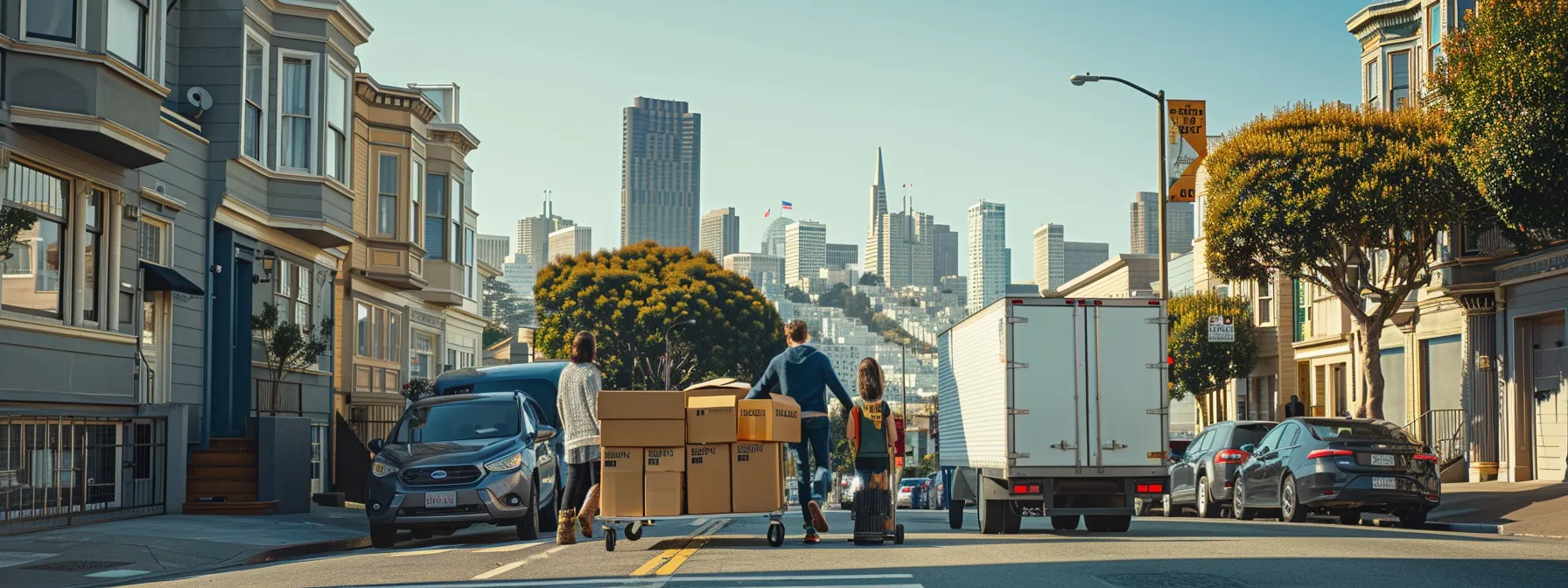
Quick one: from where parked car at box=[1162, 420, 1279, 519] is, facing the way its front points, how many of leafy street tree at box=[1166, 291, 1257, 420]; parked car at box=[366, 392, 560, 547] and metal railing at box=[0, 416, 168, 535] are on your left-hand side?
2

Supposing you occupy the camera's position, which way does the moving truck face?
facing away from the viewer

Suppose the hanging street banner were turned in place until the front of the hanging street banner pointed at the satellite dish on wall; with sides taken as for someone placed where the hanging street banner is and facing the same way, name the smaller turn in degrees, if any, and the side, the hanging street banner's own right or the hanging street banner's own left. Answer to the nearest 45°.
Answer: approximately 45° to the hanging street banner's own right

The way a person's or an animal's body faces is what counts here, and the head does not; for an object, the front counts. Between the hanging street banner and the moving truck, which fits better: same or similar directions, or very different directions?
very different directions

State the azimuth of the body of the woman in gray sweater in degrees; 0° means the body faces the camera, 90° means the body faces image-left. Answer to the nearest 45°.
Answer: approximately 180°

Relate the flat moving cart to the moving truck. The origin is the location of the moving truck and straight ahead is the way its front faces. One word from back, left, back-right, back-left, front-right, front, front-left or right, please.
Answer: back-left

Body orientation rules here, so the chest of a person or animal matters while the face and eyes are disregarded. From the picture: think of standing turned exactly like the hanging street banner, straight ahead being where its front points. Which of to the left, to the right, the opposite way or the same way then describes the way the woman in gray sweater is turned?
the opposite way

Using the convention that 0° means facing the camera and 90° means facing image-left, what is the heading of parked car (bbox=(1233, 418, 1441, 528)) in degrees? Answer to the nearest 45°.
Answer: approximately 135°

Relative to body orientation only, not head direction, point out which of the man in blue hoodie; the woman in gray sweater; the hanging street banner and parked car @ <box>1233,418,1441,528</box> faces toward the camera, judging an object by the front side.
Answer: the hanging street banner

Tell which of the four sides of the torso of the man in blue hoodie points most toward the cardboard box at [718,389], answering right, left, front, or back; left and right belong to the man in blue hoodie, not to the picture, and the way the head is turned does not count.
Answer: left

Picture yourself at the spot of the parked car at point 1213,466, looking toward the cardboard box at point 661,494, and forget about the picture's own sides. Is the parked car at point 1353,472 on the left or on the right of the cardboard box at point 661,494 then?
left
